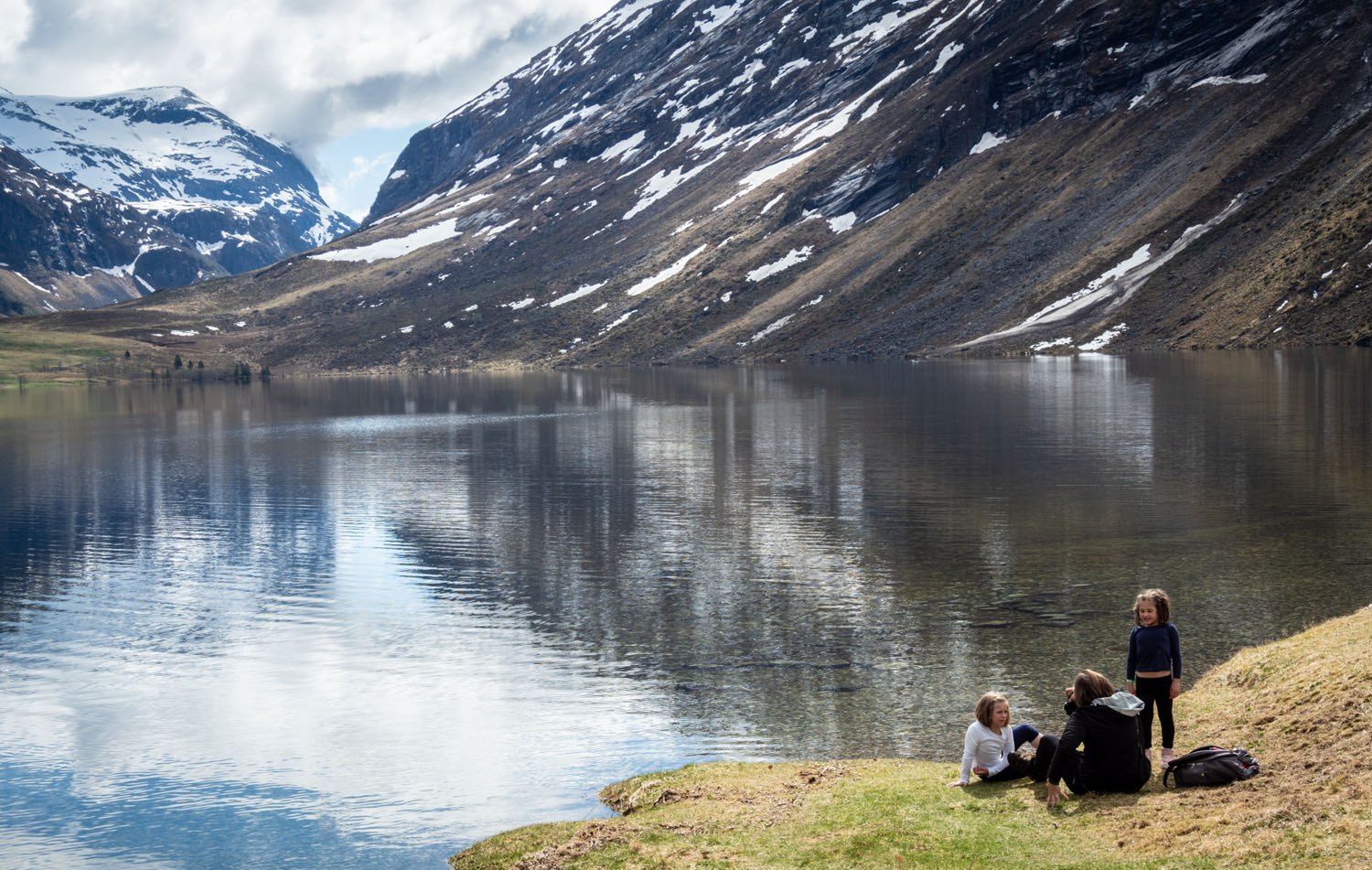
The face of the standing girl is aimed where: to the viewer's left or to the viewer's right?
to the viewer's left

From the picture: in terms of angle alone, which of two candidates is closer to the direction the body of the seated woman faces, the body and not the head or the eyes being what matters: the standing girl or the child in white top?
the child in white top

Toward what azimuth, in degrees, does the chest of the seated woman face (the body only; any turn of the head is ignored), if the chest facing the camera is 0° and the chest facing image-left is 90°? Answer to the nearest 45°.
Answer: approximately 135°

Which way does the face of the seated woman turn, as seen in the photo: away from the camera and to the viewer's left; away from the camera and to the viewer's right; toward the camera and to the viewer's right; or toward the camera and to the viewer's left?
away from the camera and to the viewer's left

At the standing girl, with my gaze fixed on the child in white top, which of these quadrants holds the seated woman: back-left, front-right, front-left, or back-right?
front-left

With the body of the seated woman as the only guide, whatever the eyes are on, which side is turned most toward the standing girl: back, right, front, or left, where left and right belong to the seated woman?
right

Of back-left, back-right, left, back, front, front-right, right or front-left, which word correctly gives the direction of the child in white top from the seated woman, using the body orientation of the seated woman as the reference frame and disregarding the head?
front
